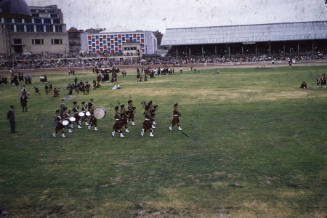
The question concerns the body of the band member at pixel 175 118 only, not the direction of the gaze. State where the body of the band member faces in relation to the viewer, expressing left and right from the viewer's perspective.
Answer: facing to the right of the viewer

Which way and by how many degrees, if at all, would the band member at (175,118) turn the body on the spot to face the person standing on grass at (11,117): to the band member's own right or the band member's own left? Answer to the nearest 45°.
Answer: approximately 180°
